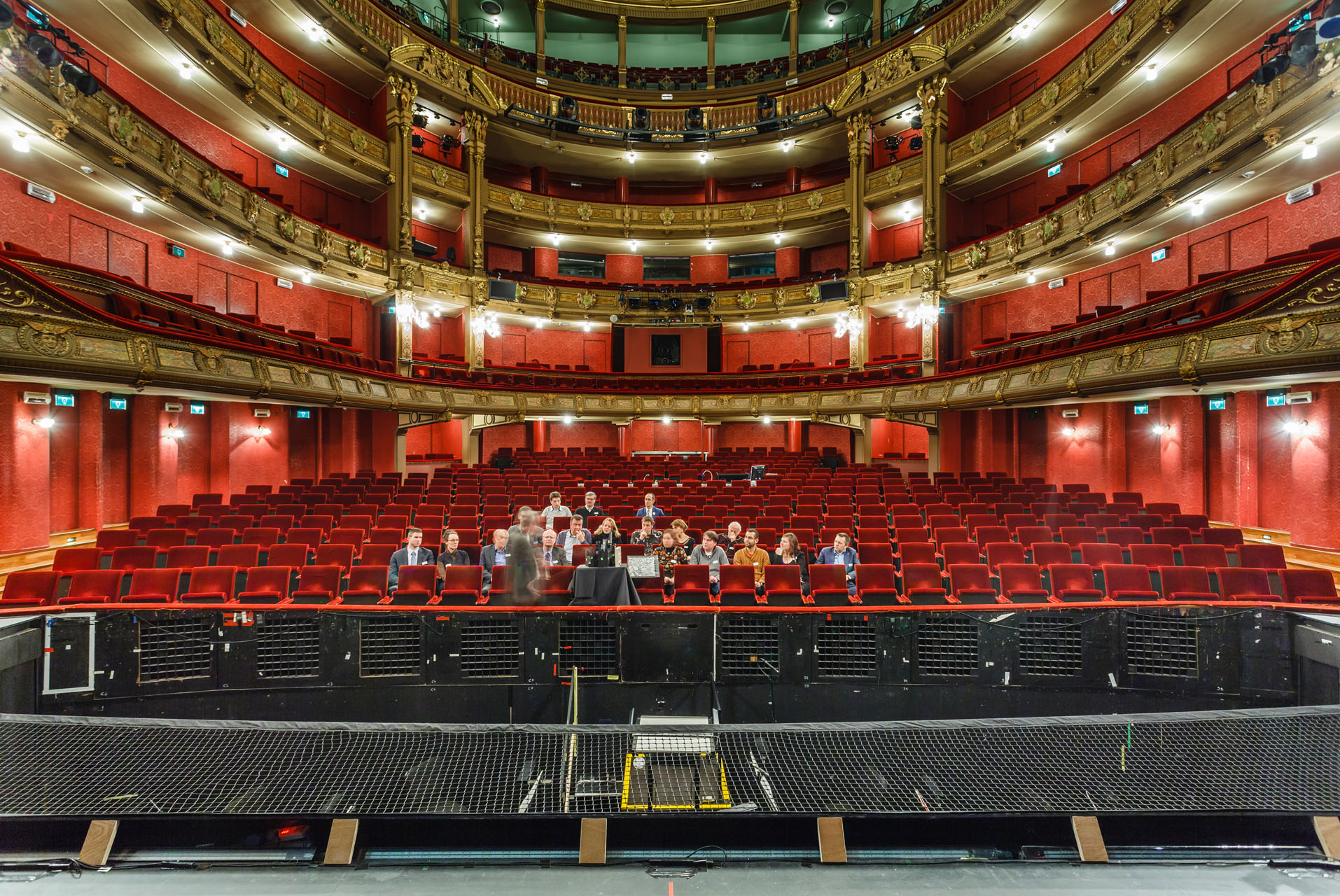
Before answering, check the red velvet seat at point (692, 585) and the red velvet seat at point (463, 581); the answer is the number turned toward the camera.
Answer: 2

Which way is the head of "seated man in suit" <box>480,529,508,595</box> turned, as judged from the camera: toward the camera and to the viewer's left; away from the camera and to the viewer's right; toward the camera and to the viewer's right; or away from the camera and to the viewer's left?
toward the camera and to the viewer's right

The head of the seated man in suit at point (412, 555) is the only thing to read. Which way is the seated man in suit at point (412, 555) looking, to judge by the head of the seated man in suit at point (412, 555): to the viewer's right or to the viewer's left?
to the viewer's right

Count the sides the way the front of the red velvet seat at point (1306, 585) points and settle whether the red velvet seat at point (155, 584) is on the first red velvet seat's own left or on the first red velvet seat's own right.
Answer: on the first red velvet seat's own right

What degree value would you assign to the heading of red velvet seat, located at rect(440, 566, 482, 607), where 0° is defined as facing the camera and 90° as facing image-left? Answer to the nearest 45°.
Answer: approximately 0°

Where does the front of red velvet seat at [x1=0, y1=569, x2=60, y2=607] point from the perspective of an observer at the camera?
facing the viewer and to the left of the viewer

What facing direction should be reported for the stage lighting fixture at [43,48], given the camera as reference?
facing the viewer and to the right of the viewer

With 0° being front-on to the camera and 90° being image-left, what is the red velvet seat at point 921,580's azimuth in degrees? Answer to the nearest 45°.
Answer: approximately 0°

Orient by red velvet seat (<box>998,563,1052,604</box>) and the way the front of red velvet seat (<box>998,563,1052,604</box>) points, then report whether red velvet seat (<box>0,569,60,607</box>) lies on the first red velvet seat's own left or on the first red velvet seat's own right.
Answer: on the first red velvet seat's own right

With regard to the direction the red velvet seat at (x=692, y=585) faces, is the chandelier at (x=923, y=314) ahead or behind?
behind
